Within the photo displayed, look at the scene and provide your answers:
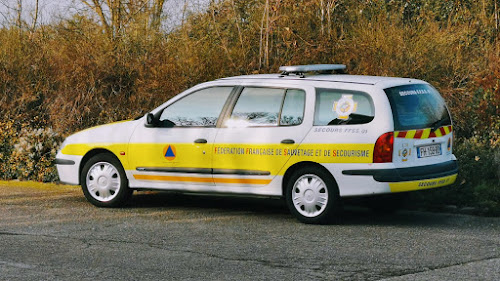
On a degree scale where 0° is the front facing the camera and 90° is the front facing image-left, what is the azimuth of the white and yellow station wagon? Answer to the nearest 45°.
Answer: approximately 135°

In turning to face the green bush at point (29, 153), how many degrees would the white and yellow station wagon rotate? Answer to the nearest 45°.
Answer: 0° — it already faces it
